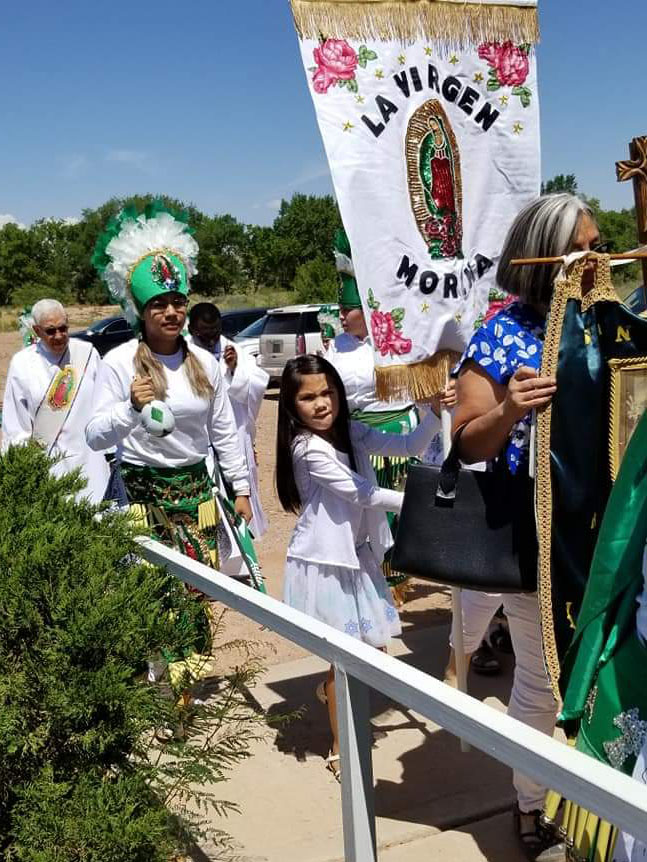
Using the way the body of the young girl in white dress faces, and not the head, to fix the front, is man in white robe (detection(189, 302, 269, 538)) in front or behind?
behind

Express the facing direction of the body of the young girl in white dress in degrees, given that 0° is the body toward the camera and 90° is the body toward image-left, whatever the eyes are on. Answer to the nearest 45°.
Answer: approximately 315°

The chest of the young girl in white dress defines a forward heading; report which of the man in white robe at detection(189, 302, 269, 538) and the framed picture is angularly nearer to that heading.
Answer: the framed picture

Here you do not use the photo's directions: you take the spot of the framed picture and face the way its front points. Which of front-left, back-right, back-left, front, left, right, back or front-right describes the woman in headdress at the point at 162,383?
back-right

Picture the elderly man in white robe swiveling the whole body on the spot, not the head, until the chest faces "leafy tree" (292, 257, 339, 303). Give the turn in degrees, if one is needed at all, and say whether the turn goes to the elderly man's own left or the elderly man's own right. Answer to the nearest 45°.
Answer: approximately 135° to the elderly man's own left

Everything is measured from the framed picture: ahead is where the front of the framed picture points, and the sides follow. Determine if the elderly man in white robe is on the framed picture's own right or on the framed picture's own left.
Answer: on the framed picture's own right

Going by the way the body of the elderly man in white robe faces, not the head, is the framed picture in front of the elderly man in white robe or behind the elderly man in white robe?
in front

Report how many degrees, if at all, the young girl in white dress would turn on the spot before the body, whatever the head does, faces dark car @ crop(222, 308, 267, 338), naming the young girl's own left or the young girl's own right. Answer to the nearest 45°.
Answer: approximately 135° to the young girl's own left

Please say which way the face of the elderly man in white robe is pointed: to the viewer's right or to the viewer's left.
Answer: to the viewer's right

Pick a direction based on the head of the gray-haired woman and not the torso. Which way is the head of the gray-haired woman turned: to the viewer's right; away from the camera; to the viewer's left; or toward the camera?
to the viewer's right

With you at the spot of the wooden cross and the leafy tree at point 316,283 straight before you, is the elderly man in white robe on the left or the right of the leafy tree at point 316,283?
left

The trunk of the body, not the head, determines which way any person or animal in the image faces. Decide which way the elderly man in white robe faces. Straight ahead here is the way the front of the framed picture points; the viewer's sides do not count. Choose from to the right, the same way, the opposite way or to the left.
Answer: the same way
